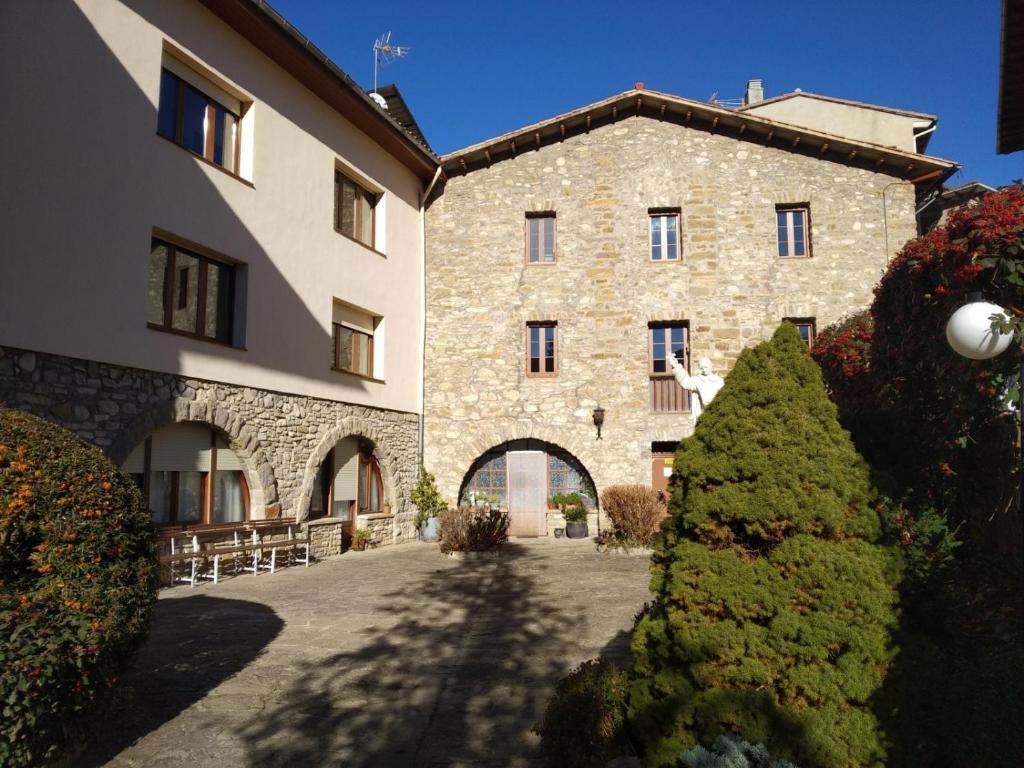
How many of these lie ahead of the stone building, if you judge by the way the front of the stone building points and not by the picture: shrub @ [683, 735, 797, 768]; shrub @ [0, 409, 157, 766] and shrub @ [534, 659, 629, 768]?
3

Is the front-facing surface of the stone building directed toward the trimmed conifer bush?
yes

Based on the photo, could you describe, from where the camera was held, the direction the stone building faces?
facing the viewer

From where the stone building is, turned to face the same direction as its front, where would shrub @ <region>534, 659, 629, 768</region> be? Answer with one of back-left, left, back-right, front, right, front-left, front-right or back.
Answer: front

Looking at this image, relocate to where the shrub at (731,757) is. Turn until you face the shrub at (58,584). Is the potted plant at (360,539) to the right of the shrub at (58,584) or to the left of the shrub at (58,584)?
right

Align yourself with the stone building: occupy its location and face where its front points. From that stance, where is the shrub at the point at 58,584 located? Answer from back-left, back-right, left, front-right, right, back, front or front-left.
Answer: front

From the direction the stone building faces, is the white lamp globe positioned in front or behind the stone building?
in front

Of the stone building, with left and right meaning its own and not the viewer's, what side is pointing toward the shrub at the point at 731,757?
front

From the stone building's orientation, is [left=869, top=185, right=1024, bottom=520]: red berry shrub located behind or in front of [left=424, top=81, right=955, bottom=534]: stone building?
in front
